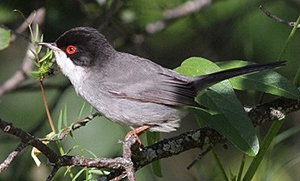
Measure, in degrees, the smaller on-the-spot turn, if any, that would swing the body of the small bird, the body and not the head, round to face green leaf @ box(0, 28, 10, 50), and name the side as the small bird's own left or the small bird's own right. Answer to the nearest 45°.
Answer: approximately 45° to the small bird's own left

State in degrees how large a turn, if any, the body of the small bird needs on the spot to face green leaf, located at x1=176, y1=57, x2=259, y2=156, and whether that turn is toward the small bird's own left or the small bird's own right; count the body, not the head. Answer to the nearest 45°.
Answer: approximately 135° to the small bird's own left

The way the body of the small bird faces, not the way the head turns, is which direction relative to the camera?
to the viewer's left
